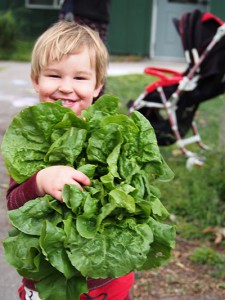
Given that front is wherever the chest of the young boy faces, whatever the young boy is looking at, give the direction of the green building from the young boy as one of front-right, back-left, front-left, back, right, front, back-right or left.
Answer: back

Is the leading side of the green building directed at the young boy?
yes

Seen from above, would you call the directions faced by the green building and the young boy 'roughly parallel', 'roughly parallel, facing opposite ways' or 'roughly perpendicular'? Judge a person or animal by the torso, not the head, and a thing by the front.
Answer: roughly parallel

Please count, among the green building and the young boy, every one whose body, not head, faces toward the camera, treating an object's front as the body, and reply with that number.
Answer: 2

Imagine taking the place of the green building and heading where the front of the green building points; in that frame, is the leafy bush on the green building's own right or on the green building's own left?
on the green building's own right

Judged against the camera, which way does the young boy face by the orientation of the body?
toward the camera

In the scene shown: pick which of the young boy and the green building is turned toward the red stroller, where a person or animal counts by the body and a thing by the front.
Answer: the green building

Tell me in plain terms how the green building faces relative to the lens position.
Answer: facing the viewer

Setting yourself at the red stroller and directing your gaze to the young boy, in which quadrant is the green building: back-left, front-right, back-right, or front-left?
back-right

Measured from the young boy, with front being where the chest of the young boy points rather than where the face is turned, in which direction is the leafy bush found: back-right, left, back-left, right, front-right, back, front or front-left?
back
